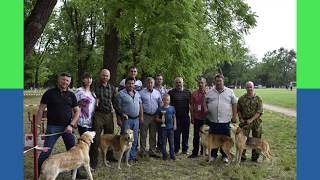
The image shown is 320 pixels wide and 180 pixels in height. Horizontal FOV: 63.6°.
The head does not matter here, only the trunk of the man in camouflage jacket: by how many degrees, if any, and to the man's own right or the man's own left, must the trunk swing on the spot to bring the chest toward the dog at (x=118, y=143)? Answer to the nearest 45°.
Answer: approximately 45° to the man's own right

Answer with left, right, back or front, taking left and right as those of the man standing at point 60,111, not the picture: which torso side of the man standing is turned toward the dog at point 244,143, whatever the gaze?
left

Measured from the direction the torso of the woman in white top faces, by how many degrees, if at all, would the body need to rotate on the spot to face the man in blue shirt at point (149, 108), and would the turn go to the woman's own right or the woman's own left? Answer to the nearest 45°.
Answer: approximately 90° to the woman's own left

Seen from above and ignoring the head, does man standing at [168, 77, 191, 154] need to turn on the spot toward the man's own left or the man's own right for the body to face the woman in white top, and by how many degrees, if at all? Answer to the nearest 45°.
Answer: approximately 45° to the man's own right

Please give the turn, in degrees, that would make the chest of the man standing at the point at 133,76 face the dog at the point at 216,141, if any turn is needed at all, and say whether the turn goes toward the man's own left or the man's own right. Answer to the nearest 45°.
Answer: approximately 90° to the man's own left

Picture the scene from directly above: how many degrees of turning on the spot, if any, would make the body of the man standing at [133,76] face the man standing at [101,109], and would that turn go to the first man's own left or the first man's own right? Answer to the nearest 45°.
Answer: approximately 45° to the first man's own right

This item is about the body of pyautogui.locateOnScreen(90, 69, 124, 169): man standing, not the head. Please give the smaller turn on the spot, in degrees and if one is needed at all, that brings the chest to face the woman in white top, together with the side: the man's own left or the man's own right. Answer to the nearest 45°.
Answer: approximately 45° to the man's own right
